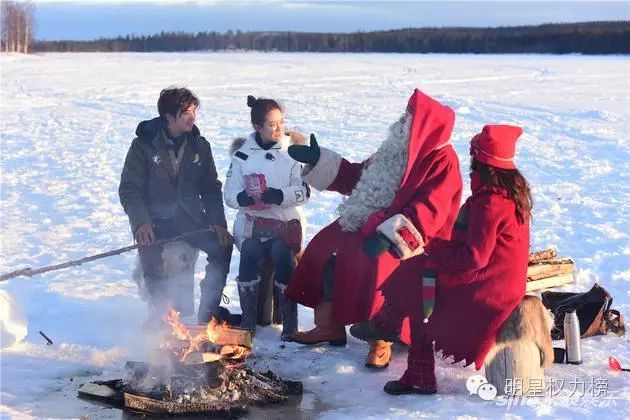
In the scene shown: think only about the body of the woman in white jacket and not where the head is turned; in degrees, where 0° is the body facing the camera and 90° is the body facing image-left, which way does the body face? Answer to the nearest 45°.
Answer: approximately 0°

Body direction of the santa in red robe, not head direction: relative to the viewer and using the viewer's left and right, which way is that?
facing to the left of the viewer

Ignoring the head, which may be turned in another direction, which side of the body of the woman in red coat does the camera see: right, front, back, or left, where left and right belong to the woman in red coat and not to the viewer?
left

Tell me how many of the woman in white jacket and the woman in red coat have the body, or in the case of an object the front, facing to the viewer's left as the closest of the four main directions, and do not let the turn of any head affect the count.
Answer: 1

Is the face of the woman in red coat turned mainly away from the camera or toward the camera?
away from the camera

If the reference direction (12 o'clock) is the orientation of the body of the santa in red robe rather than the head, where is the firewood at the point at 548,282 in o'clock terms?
The firewood is roughly at 5 o'clock from the santa in red robe.

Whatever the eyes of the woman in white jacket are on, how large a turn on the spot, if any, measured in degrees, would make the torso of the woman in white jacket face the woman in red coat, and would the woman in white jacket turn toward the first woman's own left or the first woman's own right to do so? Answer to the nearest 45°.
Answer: approximately 45° to the first woman's own left

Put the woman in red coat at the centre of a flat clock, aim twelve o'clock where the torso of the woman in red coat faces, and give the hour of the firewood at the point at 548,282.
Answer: The firewood is roughly at 4 o'clock from the woman in red coat.

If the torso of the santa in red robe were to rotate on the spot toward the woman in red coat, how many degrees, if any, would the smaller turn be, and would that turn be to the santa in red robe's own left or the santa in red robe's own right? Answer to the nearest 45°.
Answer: approximately 135° to the santa in red robe's own left

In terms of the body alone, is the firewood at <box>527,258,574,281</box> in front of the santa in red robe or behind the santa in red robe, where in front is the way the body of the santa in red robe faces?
behind

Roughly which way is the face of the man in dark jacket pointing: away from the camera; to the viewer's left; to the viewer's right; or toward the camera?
to the viewer's right
